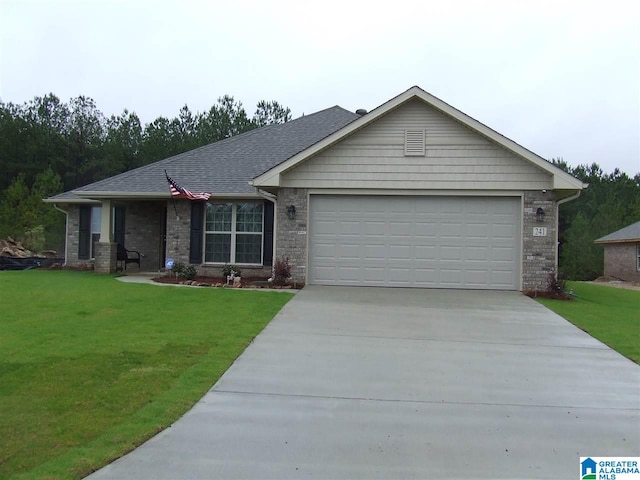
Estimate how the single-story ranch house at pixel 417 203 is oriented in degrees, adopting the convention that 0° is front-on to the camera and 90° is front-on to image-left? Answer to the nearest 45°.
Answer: approximately 0°

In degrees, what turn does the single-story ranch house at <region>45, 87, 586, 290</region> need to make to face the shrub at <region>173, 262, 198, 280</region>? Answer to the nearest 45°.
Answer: approximately 90° to its right

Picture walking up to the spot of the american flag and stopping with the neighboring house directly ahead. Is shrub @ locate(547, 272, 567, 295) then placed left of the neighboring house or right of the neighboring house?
right

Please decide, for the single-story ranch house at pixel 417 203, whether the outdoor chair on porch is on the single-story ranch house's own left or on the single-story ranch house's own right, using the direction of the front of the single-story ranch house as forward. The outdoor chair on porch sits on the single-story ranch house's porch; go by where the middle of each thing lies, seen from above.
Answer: on the single-story ranch house's own right

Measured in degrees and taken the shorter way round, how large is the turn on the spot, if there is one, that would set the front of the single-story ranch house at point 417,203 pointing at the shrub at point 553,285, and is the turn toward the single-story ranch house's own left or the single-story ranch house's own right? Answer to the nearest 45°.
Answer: approximately 90° to the single-story ranch house's own left

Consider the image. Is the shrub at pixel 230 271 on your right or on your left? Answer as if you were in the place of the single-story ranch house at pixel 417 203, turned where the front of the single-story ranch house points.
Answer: on your right
